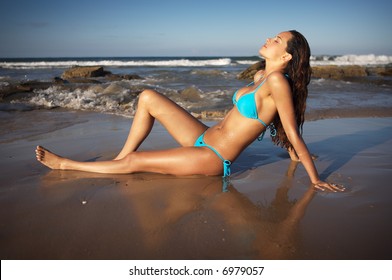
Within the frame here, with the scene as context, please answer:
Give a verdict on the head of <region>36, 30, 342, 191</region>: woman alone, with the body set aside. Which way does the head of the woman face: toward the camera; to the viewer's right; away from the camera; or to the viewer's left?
to the viewer's left

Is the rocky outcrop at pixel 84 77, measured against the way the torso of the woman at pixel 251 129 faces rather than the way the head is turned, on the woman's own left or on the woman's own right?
on the woman's own right

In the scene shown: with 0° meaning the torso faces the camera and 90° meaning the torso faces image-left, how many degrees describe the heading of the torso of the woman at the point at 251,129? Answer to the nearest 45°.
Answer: approximately 90°

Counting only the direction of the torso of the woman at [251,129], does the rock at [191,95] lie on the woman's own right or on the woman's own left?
on the woman's own right

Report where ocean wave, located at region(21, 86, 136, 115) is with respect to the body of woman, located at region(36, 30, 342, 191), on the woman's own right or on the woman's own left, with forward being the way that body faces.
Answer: on the woman's own right

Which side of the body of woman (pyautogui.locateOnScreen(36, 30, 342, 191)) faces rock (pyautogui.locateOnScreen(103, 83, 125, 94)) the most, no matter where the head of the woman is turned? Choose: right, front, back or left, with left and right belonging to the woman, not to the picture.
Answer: right
